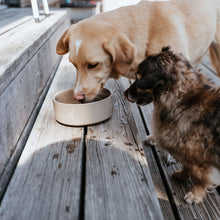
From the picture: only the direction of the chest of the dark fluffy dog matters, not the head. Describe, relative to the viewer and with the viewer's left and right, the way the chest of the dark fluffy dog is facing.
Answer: facing to the left of the viewer

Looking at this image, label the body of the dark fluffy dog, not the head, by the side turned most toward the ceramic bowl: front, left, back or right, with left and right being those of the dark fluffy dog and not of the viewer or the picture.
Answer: front
